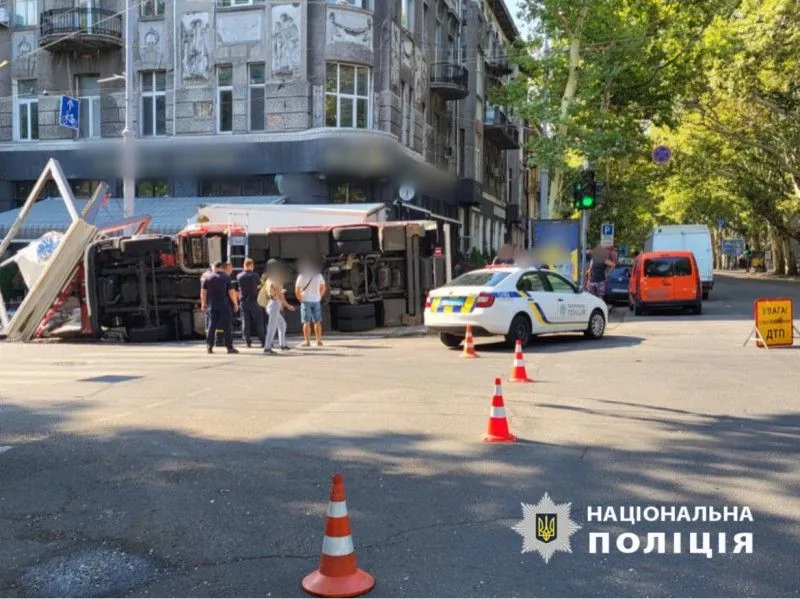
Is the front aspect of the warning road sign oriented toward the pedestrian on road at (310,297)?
no

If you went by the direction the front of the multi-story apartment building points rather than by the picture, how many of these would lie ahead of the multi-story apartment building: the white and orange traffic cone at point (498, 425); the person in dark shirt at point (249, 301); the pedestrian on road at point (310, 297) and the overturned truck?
4

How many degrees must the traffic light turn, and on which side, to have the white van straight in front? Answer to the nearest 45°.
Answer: approximately 180°

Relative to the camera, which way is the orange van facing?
away from the camera

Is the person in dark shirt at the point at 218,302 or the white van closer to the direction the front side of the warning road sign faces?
the person in dark shirt

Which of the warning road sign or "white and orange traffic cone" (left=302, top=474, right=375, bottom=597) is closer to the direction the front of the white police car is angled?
the warning road sign

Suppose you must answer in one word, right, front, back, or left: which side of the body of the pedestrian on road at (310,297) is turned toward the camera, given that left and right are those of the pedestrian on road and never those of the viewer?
back

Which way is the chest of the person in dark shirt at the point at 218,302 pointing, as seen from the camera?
away from the camera

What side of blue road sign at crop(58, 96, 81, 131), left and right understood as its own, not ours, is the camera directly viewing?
front

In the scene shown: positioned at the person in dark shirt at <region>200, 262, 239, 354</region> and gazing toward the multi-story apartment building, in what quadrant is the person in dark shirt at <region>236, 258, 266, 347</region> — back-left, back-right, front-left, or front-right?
front-right

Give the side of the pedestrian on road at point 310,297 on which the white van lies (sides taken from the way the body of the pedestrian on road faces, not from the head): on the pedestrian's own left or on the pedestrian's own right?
on the pedestrian's own right

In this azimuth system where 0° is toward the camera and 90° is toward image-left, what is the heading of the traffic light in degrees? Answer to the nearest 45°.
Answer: approximately 0°

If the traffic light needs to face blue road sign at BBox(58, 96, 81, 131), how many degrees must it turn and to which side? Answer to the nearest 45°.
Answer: approximately 90° to its right

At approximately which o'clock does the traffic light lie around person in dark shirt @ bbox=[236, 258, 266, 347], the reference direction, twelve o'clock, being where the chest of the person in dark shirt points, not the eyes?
The traffic light is roughly at 2 o'clock from the person in dark shirt.

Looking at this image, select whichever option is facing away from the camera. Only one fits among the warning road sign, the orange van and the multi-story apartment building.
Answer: the orange van

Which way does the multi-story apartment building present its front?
toward the camera

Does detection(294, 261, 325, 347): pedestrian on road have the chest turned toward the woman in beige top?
no

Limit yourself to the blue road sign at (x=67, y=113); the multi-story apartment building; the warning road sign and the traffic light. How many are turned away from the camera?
0

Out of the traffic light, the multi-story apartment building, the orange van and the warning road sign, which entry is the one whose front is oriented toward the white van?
the orange van

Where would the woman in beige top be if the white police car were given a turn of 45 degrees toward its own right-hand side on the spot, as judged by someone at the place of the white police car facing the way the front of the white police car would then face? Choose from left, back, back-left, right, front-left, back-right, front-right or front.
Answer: back

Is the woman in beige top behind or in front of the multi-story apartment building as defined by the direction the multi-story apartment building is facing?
in front

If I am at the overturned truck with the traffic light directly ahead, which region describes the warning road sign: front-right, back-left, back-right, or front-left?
front-right

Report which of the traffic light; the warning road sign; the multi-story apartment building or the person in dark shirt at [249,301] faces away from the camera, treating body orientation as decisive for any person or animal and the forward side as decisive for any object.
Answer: the person in dark shirt

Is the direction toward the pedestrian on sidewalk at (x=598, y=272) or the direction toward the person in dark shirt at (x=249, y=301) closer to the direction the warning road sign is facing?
the person in dark shirt
